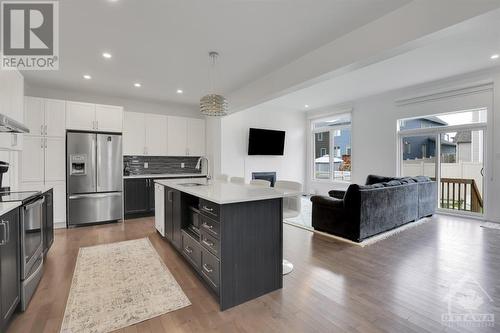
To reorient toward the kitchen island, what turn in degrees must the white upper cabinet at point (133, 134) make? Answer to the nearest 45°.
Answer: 0° — it already faces it

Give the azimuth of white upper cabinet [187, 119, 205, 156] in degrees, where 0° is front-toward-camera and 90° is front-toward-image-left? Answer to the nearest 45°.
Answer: approximately 0°

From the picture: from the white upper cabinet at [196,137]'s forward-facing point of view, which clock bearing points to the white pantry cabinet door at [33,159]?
the white pantry cabinet door at [33,159] is roughly at 2 o'clock from the white upper cabinet at [196,137].

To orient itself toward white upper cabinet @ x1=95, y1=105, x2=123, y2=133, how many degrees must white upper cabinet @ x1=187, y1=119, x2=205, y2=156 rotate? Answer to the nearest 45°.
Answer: approximately 45° to its right

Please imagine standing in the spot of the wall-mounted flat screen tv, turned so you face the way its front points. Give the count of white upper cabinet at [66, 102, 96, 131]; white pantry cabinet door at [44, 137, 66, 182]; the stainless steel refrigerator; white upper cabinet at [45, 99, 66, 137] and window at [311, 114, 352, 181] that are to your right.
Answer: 4

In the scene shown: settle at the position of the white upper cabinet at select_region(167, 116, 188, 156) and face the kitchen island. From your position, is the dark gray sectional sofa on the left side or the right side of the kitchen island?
left

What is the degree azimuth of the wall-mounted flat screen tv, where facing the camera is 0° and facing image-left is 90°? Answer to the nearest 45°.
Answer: approximately 315°

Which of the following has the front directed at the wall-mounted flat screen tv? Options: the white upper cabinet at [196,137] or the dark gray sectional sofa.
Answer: the dark gray sectional sofa

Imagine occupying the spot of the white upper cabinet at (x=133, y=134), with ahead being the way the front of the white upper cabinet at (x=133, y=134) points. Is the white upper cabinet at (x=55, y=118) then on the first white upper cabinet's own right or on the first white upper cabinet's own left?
on the first white upper cabinet's own right

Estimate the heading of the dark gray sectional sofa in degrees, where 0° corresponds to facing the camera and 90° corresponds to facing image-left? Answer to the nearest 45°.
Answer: approximately 135°

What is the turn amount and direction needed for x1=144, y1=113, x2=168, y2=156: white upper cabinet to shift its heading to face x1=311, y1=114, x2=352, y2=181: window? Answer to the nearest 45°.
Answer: approximately 45° to its left

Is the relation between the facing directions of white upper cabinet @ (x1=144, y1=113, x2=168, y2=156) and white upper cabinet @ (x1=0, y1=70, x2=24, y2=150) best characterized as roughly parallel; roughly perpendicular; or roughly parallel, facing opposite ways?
roughly perpendicular
